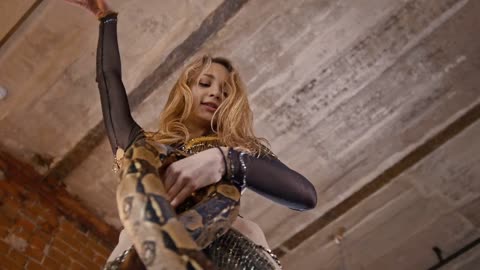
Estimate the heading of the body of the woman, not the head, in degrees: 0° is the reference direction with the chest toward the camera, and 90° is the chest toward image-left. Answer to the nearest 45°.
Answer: approximately 0°

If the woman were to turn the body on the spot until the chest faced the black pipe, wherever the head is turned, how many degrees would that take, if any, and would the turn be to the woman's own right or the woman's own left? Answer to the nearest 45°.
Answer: approximately 135° to the woman's own left
